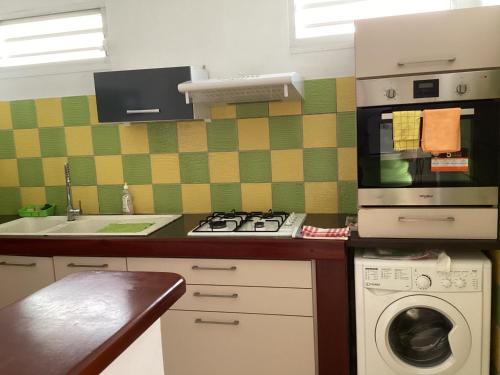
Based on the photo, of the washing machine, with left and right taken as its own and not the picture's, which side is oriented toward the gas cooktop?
right

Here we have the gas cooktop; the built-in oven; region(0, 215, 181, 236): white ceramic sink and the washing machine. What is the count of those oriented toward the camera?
4

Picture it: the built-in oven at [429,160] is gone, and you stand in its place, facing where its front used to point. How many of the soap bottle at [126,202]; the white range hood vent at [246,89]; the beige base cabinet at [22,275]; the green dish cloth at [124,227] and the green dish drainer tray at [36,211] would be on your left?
0

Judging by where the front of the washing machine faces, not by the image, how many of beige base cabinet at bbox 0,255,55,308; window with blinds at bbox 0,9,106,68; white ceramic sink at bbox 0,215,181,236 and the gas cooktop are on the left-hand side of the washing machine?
0

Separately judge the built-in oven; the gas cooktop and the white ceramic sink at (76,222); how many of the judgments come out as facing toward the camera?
3

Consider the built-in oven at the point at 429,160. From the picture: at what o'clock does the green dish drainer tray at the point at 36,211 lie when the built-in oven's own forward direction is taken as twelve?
The green dish drainer tray is roughly at 3 o'clock from the built-in oven.

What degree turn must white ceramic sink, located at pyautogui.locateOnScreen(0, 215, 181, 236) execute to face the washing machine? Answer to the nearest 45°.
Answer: approximately 45° to its left

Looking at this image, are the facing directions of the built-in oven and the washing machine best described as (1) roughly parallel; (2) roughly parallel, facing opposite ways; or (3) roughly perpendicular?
roughly parallel

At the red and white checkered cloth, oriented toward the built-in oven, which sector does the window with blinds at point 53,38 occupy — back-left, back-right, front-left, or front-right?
back-left

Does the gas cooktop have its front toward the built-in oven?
no

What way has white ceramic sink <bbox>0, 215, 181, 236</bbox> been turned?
toward the camera

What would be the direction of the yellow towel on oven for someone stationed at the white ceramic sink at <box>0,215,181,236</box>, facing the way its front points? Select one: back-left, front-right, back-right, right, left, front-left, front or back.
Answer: front-left

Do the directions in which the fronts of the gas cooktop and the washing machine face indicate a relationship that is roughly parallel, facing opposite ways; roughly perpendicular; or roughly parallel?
roughly parallel

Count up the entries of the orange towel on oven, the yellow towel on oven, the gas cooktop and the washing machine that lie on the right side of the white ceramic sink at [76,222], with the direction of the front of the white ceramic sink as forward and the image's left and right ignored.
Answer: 0

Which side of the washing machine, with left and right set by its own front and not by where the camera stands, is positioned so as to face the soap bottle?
right

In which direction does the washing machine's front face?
toward the camera

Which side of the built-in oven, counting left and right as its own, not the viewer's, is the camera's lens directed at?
front
